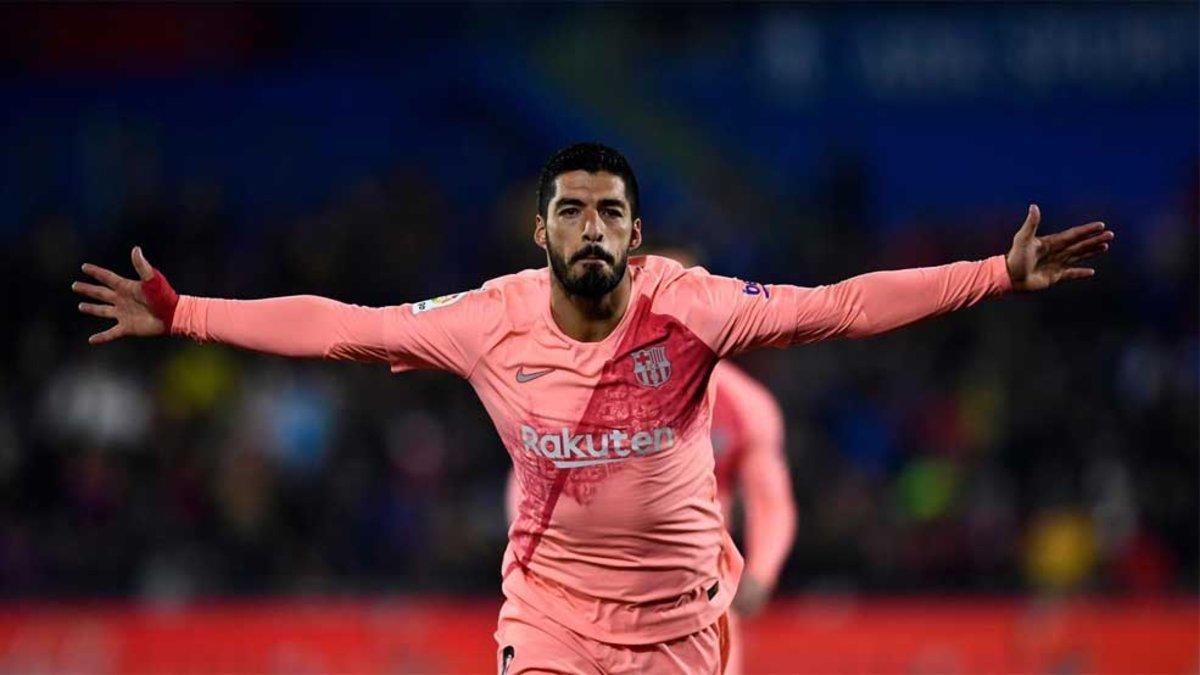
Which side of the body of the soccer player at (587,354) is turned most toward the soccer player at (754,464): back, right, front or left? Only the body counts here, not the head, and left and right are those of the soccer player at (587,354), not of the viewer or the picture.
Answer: back

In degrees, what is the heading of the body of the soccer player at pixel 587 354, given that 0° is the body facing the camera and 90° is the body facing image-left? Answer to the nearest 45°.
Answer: approximately 0°
